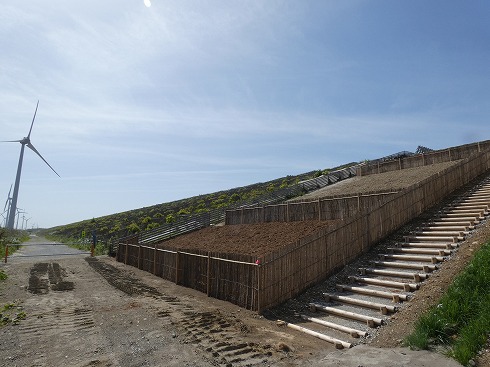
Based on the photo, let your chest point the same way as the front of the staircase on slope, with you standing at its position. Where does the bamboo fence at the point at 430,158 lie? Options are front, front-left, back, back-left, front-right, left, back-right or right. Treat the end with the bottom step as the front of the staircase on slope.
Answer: back-right
